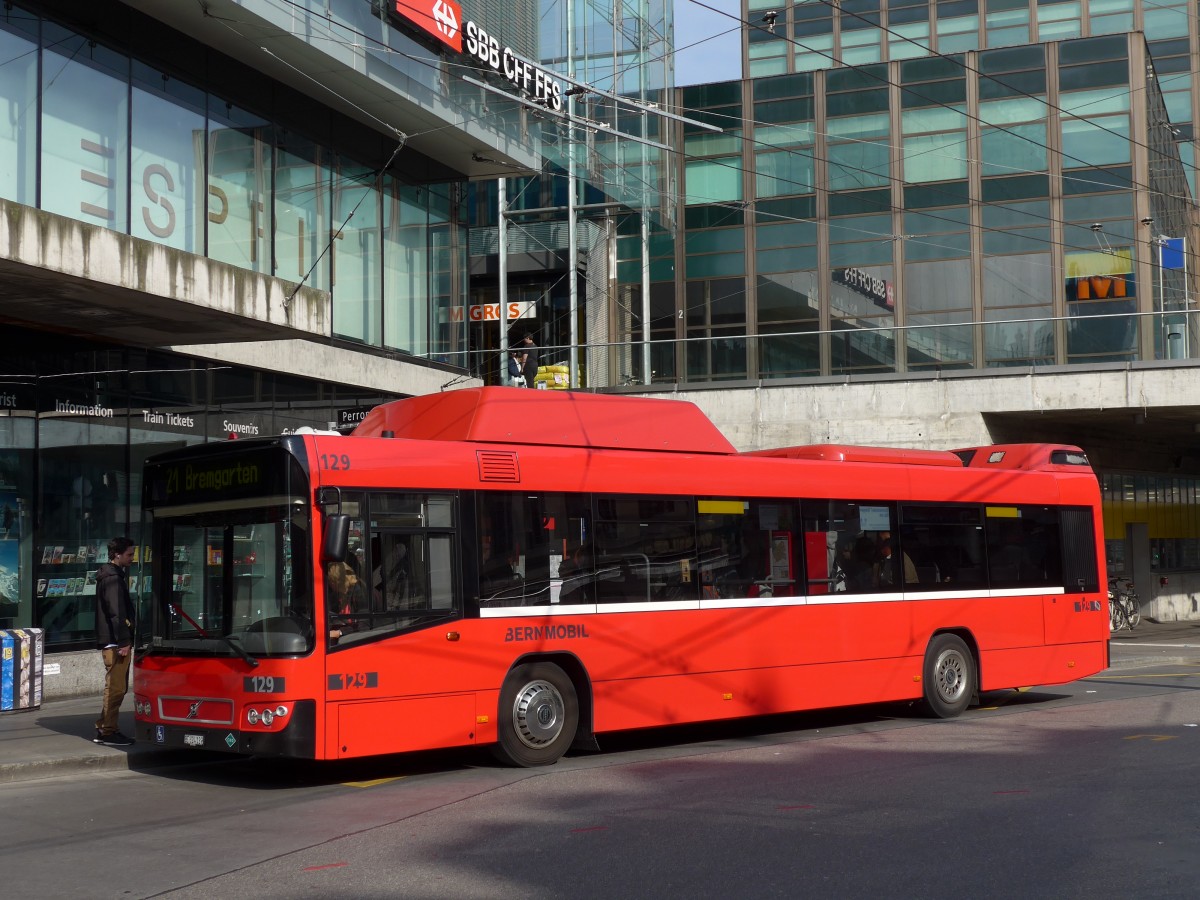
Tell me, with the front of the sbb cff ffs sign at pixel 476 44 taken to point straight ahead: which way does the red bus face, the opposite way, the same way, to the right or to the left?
to the right

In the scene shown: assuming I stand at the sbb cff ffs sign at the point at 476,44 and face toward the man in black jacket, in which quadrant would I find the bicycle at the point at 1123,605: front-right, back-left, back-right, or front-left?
back-left

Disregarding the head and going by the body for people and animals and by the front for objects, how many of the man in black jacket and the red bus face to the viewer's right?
1

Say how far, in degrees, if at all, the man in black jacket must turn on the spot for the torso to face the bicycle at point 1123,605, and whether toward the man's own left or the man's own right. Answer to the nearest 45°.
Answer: approximately 45° to the man's own left

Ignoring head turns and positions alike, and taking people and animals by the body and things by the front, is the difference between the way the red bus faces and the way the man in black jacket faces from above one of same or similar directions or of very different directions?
very different directions

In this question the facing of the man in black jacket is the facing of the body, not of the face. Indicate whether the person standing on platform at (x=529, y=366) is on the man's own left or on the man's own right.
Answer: on the man's own left

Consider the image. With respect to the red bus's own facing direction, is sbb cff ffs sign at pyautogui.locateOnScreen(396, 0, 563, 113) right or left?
on its right

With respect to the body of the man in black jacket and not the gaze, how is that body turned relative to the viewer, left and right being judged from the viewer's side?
facing to the right of the viewer

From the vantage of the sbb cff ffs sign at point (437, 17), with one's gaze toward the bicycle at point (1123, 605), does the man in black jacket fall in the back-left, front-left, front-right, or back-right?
back-right

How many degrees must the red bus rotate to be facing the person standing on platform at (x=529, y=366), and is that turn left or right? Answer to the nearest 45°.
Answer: approximately 135° to its right

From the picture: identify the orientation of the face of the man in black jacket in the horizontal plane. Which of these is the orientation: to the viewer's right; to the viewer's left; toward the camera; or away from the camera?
to the viewer's right

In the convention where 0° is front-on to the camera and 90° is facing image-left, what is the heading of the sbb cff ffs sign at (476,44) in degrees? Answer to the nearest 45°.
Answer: approximately 315°

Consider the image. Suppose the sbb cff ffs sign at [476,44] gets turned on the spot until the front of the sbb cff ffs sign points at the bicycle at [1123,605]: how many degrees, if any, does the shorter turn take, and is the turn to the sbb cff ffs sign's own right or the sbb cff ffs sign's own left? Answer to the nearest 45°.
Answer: approximately 90° to the sbb cff ffs sign's own left

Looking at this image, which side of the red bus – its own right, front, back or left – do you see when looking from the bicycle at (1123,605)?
back

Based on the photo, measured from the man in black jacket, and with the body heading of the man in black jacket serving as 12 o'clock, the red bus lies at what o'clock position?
The red bus is roughly at 1 o'clock from the man in black jacket.
